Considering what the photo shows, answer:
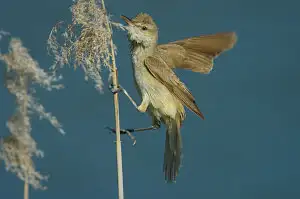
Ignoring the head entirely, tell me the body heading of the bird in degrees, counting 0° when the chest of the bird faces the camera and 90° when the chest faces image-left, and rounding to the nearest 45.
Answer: approximately 90°
